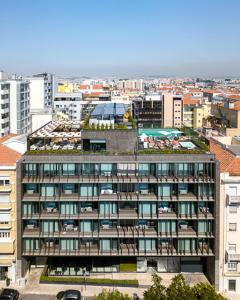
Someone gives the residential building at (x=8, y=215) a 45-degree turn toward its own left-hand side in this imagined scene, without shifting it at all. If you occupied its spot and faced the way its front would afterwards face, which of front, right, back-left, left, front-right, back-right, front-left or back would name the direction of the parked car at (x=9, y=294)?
front-right

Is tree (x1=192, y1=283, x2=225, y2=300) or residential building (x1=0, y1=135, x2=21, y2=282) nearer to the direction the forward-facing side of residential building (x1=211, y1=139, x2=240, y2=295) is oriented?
the tree

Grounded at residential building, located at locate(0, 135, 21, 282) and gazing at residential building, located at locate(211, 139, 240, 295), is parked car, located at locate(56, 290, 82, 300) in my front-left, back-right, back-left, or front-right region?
front-right

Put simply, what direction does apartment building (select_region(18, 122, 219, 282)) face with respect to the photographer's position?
facing the viewer

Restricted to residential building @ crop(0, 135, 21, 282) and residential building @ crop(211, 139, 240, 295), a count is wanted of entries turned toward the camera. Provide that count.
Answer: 2

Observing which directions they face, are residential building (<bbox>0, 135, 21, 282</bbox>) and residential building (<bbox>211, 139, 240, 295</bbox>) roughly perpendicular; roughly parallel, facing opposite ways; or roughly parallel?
roughly parallel

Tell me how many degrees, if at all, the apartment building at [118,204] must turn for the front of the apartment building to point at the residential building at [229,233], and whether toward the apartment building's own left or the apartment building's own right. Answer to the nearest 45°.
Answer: approximately 90° to the apartment building's own left

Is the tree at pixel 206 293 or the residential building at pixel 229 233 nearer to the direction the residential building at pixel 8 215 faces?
the tree

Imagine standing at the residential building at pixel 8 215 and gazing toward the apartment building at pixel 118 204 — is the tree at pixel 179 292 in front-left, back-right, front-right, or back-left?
front-right

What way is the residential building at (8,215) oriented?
toward the camera

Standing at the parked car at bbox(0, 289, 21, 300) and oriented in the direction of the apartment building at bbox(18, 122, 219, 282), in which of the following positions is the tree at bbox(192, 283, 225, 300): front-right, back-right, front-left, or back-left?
front-right

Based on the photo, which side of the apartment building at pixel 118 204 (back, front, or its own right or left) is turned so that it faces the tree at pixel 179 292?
front

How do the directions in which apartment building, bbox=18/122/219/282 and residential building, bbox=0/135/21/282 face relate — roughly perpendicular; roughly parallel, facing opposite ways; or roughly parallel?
roughly parallel
